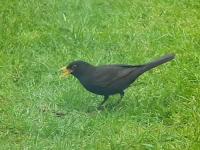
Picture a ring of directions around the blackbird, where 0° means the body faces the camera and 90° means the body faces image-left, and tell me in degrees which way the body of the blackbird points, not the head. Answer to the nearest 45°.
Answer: approximately 90°
